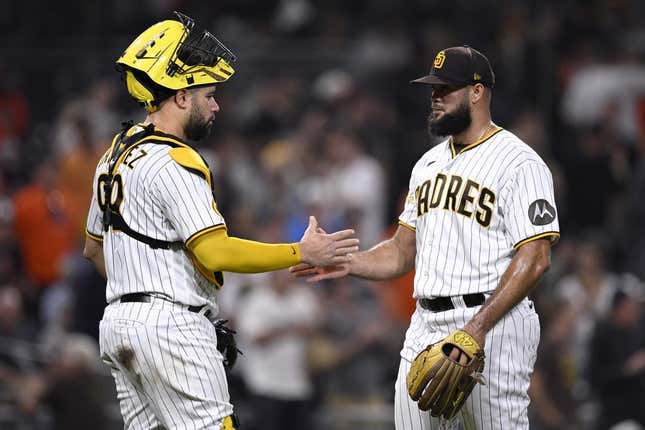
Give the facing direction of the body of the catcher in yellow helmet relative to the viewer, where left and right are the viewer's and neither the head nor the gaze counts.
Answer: facing away from the viewer and to the right of the viewer

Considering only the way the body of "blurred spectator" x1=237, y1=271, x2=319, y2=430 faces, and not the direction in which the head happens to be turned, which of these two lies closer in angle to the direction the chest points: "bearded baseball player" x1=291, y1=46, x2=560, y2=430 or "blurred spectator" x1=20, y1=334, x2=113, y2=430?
the bearded baseball player

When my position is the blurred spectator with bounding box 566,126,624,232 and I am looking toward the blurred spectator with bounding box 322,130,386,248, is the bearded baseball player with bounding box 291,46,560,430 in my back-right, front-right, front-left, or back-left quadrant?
front-left

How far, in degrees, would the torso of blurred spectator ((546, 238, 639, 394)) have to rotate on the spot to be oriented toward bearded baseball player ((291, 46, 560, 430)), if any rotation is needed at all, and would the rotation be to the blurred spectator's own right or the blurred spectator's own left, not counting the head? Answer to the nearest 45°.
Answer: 0° — they already face them

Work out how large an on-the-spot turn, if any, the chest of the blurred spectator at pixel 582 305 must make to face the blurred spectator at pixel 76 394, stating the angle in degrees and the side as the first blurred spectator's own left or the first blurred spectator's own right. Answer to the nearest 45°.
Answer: approximately 45° to the first blurred spectator's own right

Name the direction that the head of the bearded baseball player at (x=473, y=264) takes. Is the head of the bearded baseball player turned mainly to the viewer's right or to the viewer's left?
to the viewer's left

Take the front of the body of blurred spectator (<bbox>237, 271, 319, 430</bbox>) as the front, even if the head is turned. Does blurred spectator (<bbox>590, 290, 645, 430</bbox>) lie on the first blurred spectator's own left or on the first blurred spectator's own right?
on the first blurred spectator's own left

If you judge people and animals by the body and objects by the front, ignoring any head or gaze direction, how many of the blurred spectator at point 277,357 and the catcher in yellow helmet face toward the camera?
1

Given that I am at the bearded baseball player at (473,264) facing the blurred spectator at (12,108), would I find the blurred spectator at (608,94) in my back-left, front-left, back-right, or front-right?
front-right

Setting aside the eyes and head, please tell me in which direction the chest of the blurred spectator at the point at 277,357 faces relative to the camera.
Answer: toward the camera

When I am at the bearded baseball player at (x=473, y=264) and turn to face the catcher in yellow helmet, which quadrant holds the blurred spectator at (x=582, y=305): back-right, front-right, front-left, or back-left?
back-right

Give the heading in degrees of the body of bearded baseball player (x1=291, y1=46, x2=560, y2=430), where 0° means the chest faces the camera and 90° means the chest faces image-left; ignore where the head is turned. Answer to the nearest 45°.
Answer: approximately 45°

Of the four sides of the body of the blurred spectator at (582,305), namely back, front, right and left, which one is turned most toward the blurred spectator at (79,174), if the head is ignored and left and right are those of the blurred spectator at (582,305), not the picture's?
right

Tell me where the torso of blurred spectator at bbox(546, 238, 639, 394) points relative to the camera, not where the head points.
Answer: toward the camera

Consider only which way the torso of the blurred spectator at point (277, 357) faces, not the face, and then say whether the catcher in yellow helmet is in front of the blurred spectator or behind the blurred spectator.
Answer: in front
